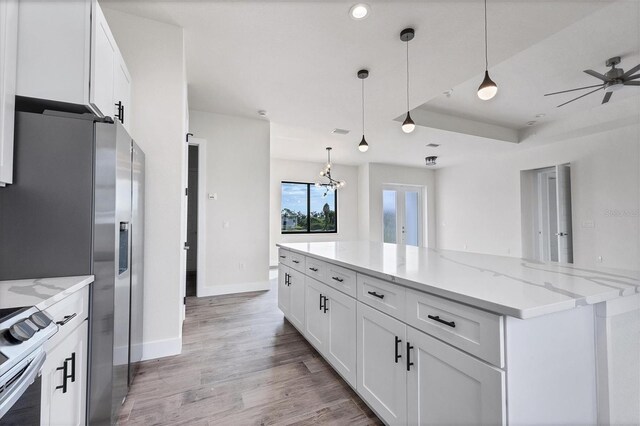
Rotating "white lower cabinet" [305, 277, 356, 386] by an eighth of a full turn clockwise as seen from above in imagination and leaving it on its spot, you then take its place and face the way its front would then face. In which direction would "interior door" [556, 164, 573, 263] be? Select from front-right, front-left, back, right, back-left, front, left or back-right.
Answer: back-right

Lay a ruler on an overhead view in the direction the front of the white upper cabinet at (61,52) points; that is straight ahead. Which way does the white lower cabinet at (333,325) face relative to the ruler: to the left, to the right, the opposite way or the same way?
the opposite way

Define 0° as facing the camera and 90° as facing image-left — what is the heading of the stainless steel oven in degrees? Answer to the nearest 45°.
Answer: approximately 315°

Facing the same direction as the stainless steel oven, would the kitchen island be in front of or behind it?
in front

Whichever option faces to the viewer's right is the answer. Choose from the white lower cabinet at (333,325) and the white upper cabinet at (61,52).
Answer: the white upper cabinet

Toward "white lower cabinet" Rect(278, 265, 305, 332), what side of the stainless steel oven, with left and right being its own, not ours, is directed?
left

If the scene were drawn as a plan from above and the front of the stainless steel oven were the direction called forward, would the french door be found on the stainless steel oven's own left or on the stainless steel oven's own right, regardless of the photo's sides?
on the stainless steel oven's own left

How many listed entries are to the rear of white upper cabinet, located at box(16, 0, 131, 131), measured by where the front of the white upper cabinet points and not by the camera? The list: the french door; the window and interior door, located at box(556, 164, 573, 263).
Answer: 0

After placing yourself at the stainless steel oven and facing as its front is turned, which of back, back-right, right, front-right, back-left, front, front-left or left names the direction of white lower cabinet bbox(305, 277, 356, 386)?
front-left

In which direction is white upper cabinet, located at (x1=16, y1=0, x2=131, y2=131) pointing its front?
to the viewer's right

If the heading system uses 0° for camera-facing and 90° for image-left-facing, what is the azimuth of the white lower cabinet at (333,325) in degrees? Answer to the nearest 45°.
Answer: approximately 45°

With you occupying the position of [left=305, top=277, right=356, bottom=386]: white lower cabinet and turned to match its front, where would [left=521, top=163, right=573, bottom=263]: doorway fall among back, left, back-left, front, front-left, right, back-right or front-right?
back

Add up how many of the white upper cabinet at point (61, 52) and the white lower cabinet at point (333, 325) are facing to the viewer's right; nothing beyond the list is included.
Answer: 1
